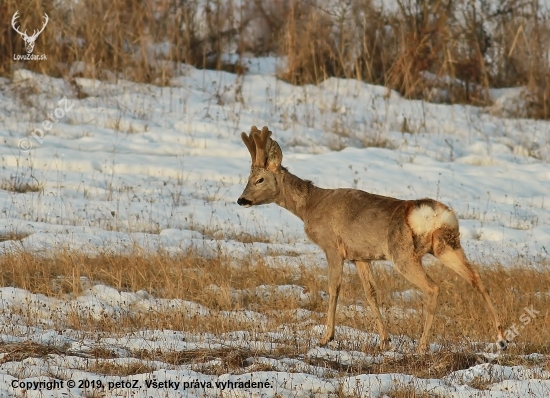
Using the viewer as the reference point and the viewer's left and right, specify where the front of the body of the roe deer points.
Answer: facing away from the viewer and to the left of the viewer
